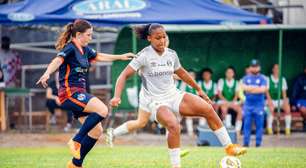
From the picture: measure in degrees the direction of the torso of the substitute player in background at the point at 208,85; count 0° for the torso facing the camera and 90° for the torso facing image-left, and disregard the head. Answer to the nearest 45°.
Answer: approximately 0°

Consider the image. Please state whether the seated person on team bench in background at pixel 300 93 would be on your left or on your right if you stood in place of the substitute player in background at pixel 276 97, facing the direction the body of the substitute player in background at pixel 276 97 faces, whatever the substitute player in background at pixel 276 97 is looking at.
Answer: on your left

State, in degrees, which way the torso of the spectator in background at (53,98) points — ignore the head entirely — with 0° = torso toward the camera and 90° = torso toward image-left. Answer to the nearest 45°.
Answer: approximately 315°

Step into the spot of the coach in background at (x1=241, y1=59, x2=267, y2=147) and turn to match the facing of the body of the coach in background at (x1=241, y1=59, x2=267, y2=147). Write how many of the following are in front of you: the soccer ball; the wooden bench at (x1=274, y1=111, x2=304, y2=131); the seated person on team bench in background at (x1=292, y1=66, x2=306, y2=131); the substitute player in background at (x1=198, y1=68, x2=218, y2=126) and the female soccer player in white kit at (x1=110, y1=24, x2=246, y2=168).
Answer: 2

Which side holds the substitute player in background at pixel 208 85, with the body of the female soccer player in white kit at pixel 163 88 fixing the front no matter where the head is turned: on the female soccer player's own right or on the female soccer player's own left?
on the female soccer player's own left

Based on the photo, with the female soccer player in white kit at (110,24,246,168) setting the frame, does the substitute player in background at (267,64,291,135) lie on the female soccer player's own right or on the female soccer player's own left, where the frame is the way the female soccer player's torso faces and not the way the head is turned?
on the female soccer player's own left

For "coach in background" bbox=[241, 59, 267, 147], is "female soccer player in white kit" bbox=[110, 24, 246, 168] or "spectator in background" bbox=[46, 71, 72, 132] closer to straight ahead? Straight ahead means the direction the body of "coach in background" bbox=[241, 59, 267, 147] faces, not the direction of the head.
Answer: the female soccer player in white kit

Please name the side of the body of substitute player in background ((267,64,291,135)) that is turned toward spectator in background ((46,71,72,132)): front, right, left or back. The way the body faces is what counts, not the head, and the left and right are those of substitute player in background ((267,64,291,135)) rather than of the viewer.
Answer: right
